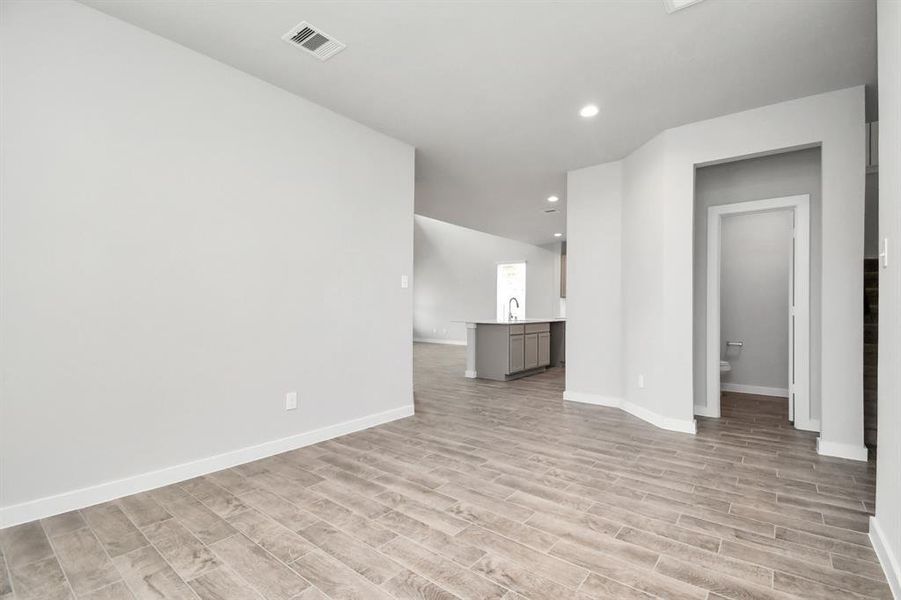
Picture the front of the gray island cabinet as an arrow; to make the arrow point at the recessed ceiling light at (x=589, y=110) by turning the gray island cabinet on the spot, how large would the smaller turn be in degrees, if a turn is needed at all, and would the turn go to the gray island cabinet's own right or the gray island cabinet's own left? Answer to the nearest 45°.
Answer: approximately 45° to the gray island cabinet's own right

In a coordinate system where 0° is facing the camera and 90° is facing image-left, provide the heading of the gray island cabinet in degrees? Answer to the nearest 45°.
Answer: approximately 315°
